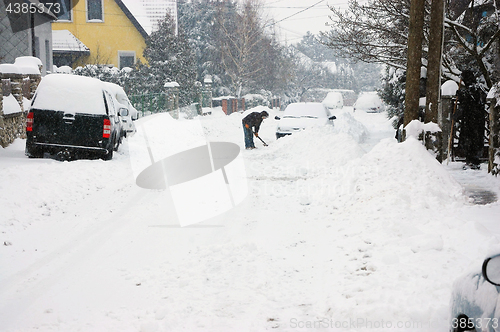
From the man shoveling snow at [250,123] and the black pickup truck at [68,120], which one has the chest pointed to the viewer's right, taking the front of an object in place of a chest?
the man shoveling snow

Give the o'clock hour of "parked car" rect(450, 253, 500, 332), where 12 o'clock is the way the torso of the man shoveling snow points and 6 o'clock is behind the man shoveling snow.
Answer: The parked car is roughly at 3 o'clock from the man shoveling snow.

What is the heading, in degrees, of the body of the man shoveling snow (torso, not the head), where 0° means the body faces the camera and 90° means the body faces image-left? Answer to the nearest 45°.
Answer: approximately 270°

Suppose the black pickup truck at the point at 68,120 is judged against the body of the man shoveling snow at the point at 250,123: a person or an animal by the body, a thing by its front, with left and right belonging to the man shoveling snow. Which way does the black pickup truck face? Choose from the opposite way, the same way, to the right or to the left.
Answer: to the left

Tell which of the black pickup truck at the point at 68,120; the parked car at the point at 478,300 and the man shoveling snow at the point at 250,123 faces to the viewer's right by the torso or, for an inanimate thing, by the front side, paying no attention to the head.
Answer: the man shoveling snow

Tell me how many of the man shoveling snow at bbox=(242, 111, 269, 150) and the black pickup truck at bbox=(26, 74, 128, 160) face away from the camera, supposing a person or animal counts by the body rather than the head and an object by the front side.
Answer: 1

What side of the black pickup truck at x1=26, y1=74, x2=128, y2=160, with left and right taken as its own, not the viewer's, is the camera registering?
back

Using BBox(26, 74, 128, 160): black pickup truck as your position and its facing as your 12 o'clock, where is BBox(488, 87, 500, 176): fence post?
The fence post is roughly at 4 o'clock from the black pickup truck.

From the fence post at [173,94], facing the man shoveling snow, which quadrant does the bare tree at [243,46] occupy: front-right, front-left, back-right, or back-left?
back-left
